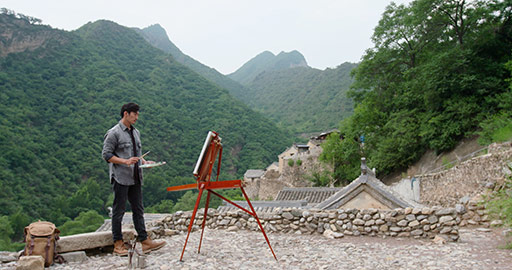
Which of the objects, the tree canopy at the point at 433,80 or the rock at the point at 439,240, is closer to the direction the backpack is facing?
the rock

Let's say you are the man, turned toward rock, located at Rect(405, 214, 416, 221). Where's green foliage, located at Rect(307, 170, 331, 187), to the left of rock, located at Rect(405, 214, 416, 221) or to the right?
left

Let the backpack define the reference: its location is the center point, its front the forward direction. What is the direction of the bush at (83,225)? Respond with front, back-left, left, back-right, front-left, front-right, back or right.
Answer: back

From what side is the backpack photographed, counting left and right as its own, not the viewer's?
front

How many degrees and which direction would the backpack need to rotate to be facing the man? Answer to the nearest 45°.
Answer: approximately 90° to its left

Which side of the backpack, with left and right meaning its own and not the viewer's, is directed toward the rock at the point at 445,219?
left

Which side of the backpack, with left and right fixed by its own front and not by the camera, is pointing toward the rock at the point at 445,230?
left

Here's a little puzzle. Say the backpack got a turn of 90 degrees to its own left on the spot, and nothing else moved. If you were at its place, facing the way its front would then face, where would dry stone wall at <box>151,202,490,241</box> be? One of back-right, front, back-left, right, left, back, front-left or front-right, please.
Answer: front
